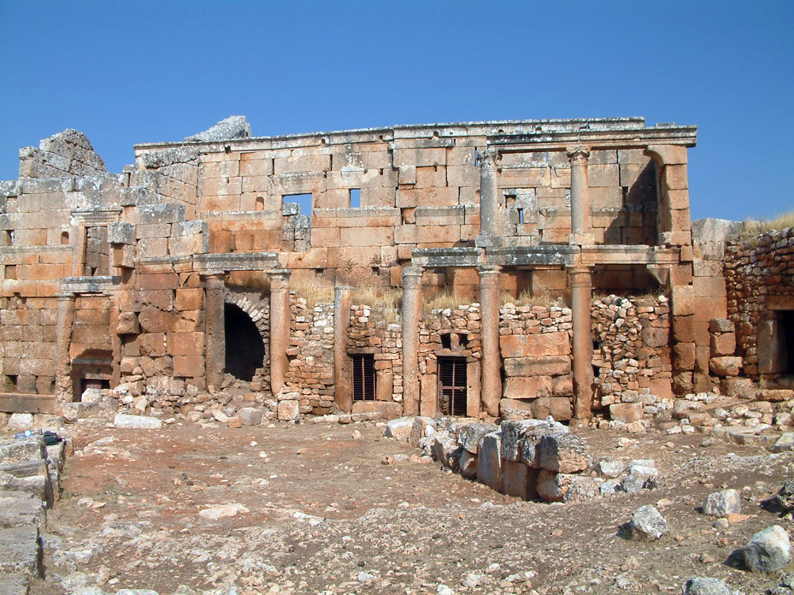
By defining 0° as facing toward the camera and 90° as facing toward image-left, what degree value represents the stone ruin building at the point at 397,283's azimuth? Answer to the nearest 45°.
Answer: approximately 0°

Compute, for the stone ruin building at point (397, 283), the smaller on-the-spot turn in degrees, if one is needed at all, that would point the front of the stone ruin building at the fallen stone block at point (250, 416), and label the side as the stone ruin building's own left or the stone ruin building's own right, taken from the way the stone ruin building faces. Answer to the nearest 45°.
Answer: approximately 90° to the stone ruin building's own right

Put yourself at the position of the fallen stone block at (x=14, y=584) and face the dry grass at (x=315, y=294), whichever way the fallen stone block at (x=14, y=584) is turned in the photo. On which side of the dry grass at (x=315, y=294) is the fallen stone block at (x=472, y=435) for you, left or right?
right

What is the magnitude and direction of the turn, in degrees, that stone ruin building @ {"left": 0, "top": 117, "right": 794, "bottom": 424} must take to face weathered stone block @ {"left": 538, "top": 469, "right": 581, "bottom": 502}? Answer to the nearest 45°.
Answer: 0° — it already faces it

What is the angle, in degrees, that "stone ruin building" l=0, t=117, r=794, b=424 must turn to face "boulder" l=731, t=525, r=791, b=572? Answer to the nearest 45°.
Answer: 0° — it already faces it

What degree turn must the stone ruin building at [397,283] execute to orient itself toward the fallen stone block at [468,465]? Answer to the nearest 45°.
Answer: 0° — it already faces it

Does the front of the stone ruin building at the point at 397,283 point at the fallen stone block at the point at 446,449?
yes
